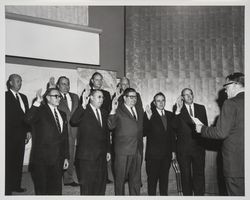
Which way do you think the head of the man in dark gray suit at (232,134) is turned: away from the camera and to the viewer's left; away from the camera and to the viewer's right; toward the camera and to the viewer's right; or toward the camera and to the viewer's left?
away from the camera and to the viewer's left

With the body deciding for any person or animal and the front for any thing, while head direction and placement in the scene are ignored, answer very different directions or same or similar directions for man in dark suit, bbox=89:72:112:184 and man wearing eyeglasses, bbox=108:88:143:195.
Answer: same or similar directions

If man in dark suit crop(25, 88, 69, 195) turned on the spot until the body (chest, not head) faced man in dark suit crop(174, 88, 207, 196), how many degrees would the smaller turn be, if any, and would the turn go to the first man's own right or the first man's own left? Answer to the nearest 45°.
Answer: approximately 45° to the first man's own left

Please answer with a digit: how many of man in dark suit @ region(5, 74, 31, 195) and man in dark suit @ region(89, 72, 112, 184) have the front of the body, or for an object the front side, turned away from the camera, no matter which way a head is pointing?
0

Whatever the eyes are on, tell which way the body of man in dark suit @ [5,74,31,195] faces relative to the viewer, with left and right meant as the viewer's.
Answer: facing the viewer and to the right of the viewer

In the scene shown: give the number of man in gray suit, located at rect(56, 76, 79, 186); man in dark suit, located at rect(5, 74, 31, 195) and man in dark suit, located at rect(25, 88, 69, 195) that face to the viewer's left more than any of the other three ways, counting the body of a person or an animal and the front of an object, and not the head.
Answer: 0

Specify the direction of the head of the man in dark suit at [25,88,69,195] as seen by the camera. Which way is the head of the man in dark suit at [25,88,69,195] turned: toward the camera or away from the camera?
toward the camera

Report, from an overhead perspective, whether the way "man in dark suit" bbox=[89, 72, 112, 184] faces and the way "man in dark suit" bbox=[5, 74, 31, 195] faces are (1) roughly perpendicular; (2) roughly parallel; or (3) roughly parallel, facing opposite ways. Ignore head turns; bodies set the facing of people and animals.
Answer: roughly parallel

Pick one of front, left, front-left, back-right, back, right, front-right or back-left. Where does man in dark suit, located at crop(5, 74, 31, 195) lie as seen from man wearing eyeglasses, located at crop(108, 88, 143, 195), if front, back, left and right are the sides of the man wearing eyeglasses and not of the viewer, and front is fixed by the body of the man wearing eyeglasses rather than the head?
back-right

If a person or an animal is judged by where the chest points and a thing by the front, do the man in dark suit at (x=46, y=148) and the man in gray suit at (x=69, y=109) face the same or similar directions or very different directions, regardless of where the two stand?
same or similar directions

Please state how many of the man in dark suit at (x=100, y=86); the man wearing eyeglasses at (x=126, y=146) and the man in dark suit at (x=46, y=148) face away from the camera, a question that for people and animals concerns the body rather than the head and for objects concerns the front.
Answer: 0

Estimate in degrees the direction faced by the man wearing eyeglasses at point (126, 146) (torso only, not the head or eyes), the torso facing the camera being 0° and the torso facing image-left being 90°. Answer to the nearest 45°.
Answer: approximately 315°

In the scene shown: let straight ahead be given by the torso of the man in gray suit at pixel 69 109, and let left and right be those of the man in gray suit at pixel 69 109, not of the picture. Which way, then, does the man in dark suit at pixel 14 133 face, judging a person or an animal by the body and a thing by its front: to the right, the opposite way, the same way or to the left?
the same way
